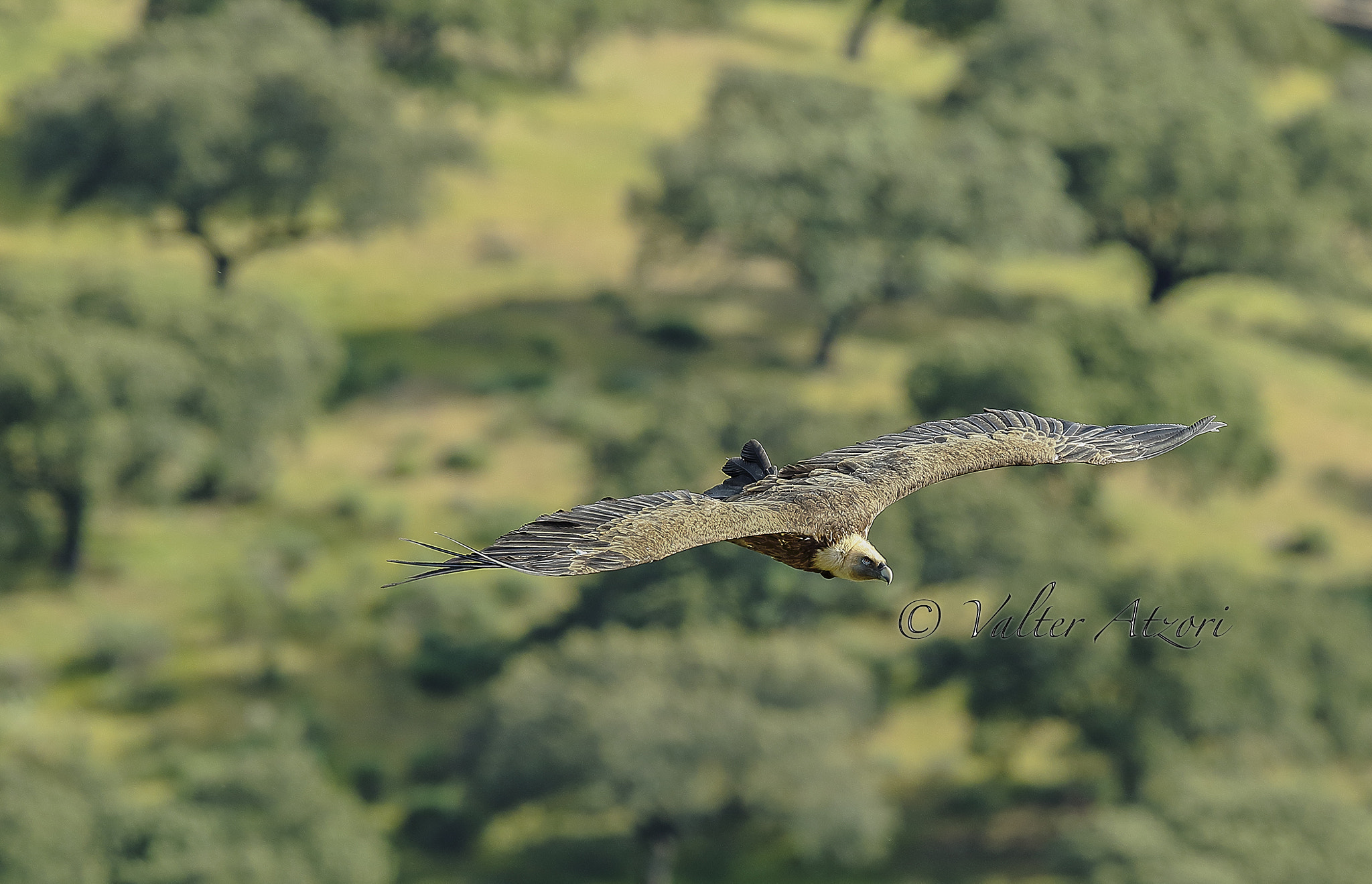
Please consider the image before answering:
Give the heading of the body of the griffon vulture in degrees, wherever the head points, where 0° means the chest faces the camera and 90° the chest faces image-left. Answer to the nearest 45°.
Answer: approximately 315°
